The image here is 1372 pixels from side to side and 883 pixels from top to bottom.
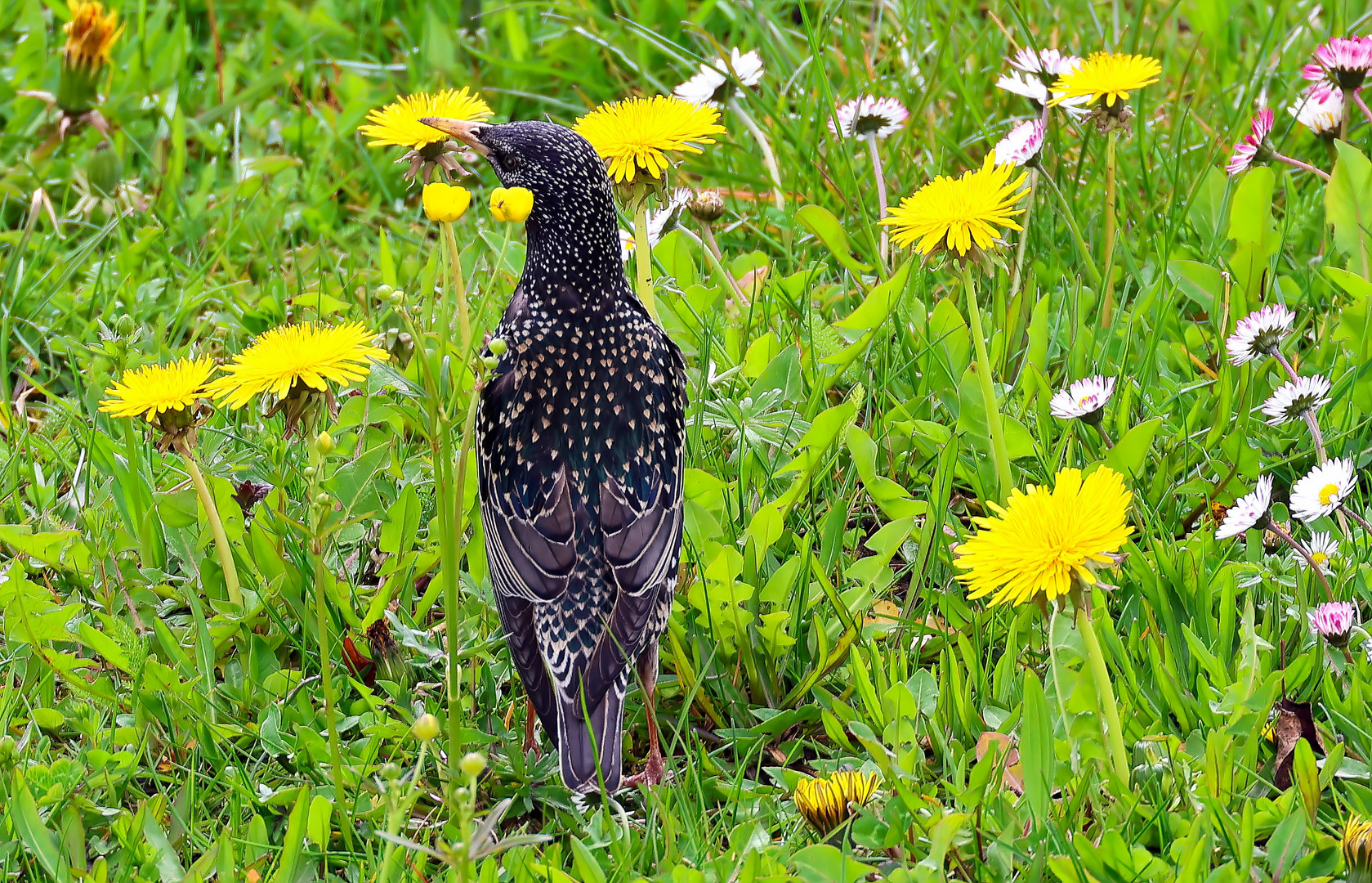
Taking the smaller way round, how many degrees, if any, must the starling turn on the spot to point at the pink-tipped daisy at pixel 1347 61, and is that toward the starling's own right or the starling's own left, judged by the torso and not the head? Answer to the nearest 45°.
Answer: approximately 45° to the starling's own right

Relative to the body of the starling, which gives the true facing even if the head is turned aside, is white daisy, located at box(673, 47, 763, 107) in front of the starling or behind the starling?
in front

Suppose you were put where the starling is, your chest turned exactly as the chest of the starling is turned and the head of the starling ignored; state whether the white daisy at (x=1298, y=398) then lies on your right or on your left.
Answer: on your right

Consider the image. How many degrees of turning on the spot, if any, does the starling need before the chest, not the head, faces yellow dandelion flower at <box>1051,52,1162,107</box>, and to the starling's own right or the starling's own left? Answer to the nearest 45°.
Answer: approximately 45° to the starling's own right

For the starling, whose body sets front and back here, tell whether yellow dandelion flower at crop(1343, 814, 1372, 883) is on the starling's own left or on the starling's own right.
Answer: on the starling's own right

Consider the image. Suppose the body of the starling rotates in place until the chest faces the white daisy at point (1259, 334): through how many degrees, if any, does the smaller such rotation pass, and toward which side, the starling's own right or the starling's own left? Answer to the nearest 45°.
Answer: approximately 90° to the starling's own right

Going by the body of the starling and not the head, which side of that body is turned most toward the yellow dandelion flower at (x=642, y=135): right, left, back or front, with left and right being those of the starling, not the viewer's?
front

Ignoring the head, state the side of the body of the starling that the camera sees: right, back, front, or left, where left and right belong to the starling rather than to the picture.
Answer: back
